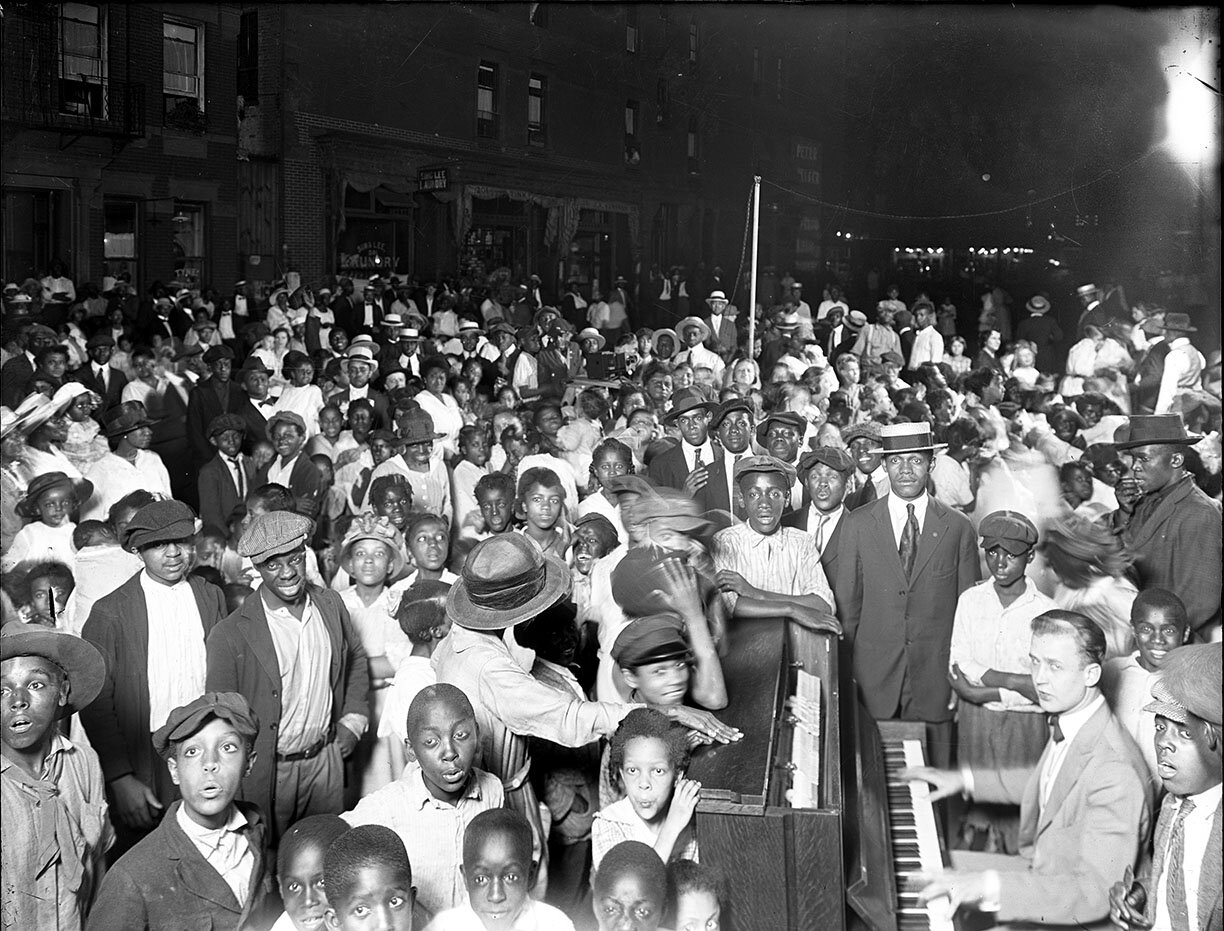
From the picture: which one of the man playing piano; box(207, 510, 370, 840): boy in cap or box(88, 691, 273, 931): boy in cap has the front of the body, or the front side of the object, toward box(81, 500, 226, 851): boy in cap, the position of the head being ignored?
the man playing piano

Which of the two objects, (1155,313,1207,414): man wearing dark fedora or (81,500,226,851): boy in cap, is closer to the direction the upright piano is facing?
the man wearing dark fedora

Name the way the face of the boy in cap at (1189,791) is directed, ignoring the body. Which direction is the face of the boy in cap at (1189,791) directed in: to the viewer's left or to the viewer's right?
to the viewer's left

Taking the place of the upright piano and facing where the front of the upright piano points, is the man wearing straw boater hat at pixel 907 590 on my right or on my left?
on my left

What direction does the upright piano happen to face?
to the viewer's right

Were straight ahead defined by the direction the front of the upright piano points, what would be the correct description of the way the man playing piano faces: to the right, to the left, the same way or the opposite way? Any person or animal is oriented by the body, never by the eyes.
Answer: the opposite way
